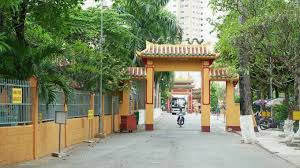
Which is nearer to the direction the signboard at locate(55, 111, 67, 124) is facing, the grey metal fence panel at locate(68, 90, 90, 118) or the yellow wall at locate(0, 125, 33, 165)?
the yellow wall

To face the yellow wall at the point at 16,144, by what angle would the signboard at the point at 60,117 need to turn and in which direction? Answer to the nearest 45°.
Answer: approximately 45° to its right

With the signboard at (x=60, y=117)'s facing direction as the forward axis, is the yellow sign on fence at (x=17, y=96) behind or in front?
in front

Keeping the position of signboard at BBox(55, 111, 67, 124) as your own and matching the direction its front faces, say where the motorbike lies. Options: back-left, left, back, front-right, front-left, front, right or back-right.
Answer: back-left

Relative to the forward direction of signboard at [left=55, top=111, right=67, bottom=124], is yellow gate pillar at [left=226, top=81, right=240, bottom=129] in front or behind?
behind
